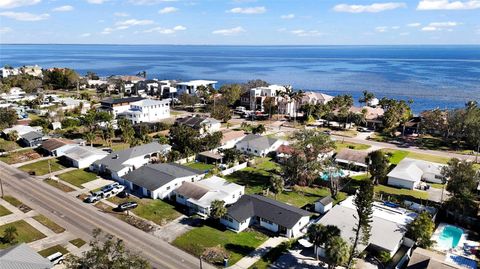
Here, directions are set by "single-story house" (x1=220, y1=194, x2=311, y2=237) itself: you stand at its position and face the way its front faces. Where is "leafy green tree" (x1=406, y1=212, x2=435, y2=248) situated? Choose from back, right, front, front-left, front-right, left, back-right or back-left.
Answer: back-left

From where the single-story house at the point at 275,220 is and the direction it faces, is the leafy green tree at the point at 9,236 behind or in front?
in front

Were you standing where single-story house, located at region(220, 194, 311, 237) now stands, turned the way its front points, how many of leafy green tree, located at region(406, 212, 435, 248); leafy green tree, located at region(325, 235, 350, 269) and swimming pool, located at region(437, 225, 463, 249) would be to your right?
0

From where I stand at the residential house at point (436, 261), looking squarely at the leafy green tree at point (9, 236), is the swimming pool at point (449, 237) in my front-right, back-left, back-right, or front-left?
back-right

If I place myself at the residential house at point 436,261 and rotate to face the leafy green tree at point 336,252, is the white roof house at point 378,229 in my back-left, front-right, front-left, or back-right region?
front-right

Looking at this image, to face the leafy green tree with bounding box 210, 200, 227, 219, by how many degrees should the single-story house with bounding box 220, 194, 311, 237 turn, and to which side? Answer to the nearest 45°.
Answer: approximately 45° to its right

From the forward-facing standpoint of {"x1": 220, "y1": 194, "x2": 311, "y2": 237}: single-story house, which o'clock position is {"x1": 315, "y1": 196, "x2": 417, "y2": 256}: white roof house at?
The white roof house is roughly at 8 o'clock from the single-story house.

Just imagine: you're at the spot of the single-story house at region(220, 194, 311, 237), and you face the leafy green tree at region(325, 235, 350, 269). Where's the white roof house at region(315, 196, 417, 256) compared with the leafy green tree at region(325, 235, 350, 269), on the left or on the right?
left

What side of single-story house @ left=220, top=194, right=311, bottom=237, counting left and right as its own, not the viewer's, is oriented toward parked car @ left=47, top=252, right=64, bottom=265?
front

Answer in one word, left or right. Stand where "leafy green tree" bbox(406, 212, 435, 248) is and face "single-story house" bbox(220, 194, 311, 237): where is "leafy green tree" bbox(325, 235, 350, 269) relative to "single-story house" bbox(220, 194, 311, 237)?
left

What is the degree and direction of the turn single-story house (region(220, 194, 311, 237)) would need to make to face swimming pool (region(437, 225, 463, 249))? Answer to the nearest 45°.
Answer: approximately 135° to its left

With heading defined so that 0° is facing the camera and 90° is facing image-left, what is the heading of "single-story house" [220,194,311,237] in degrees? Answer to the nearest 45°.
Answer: approximately 45°

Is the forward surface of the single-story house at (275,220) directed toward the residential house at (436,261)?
no

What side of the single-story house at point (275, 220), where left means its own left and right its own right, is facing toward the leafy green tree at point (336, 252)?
left
